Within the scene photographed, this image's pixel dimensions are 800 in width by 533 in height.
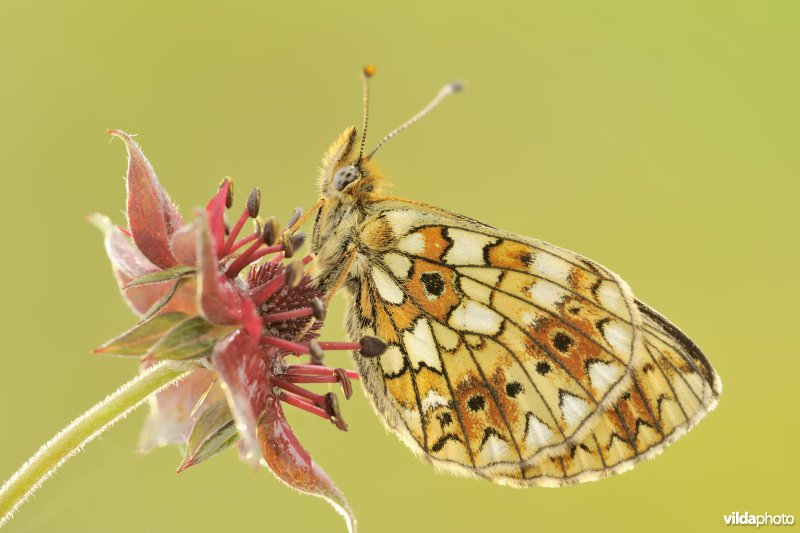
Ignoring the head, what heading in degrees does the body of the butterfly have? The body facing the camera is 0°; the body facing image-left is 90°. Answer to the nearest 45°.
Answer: approximately 90°
